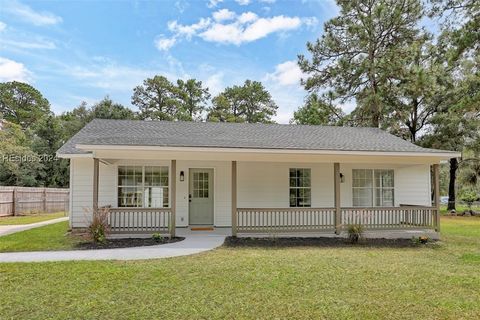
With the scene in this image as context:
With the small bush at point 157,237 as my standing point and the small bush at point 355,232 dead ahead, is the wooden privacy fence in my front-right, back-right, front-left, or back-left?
back-left

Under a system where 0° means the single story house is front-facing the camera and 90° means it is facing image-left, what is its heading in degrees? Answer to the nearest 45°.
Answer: approximately 0°

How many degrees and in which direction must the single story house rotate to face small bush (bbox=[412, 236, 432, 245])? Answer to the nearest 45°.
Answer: approximately 90° to its left

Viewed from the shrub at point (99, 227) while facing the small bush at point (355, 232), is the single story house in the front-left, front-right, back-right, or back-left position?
front-left

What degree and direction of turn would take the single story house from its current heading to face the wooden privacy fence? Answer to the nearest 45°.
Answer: approximately 135° to its right

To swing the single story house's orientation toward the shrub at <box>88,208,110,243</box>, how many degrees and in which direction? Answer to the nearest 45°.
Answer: approximately 45° to its right

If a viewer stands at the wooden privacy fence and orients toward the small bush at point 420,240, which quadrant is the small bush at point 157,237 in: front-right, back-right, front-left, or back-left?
front-right
